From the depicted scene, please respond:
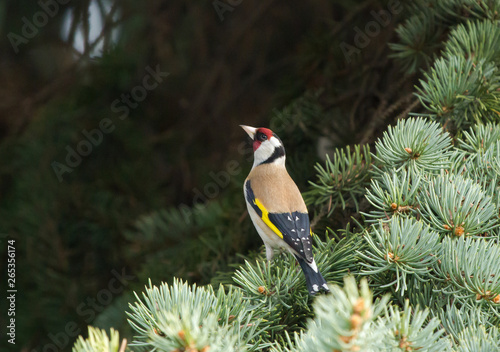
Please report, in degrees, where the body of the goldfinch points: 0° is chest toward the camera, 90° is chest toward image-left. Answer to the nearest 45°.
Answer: approximately 135°
